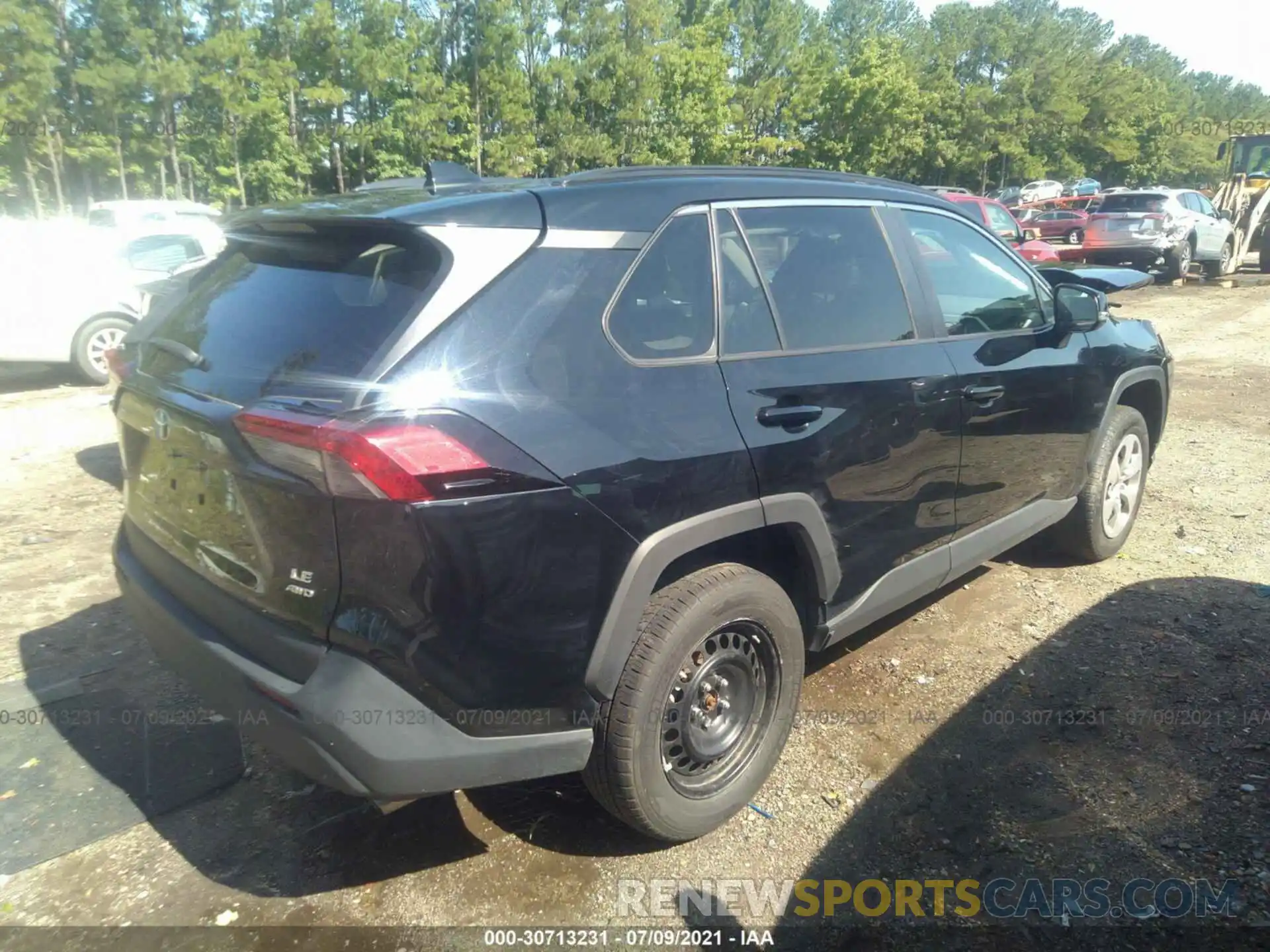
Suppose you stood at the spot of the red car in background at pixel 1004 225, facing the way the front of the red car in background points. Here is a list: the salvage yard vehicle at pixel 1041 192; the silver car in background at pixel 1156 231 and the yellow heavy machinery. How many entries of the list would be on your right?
0

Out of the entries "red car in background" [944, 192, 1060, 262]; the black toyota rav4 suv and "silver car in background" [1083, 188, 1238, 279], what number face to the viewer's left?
0

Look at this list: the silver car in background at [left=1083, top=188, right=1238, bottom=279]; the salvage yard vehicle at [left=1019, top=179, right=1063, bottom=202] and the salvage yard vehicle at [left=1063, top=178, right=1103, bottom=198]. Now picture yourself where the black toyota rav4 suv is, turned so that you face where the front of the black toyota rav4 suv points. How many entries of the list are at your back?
0

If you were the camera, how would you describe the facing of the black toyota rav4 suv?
facing away from the viewer and to the right of the viewer

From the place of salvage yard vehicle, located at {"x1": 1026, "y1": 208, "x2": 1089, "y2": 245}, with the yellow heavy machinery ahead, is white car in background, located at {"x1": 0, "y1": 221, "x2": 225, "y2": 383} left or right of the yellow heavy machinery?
right

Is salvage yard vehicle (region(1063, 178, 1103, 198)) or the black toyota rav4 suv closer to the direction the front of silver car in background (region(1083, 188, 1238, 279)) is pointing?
the salvage yard vehicle

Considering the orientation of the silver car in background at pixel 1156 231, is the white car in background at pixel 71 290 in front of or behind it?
behind

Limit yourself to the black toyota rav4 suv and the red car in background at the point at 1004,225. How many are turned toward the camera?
0

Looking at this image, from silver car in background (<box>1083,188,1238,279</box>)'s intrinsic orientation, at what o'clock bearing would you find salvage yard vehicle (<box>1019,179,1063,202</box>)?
The salvage yard vehicle is roughly at 10 o'clock from the silver car in background.

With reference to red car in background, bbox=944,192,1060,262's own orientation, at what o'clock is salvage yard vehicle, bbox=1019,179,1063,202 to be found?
The salvage yard vehicle is roughly at 9 o'clock from the red car in background.

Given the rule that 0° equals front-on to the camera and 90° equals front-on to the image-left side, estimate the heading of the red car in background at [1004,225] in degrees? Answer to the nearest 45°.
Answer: approximately 270°
